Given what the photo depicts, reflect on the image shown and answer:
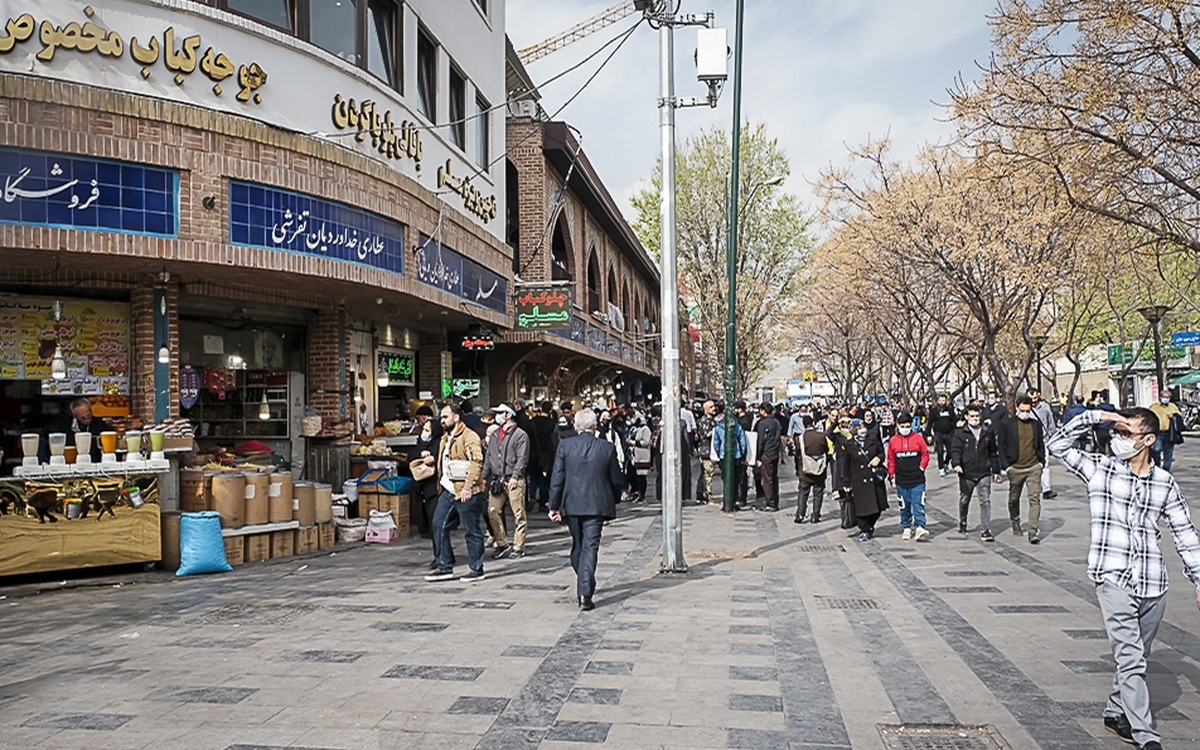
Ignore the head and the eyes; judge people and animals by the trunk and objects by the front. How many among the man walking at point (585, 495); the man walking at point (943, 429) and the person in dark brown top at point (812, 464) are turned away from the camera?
2

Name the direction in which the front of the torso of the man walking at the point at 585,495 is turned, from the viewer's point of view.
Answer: away from the camera

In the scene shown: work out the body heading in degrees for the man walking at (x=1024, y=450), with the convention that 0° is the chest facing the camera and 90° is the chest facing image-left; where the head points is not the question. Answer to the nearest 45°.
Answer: approximately 0°

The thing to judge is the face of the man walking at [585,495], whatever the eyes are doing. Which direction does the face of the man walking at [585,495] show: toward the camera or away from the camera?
away from the camera

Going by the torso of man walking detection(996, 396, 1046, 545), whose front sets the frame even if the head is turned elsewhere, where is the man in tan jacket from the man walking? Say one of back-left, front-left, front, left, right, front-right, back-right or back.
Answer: front-right

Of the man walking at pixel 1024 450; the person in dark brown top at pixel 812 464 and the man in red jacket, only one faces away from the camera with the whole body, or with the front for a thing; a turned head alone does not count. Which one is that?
the person in dark brown top at pixel 812 464

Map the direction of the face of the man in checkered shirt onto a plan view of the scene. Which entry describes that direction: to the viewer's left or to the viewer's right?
to the viewer's left

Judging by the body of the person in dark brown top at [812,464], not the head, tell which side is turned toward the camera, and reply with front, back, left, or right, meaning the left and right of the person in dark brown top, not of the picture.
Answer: back

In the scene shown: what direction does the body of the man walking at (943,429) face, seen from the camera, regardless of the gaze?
toward the camera

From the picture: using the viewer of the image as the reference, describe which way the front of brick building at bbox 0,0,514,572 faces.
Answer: facing the viewer and to the right of the viewer

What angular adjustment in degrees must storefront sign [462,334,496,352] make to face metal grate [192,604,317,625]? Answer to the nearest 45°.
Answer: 0° — it already faces it

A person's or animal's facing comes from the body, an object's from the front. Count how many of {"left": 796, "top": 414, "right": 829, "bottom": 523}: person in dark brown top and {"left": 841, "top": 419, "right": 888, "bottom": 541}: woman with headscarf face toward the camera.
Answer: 1

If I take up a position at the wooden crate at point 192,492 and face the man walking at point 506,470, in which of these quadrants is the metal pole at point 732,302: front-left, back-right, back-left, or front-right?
front-left

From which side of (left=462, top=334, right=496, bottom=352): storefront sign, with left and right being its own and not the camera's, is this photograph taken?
front
